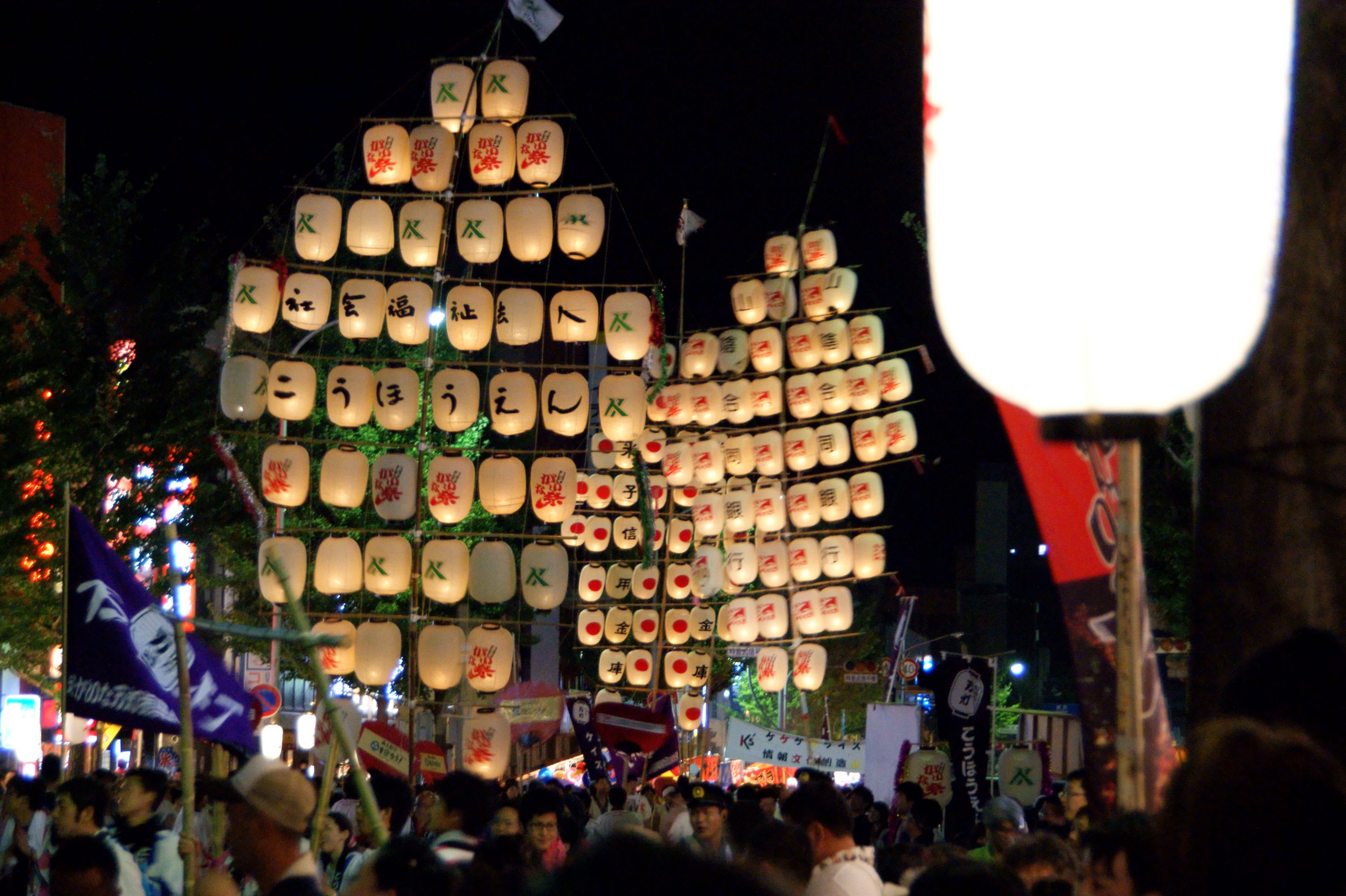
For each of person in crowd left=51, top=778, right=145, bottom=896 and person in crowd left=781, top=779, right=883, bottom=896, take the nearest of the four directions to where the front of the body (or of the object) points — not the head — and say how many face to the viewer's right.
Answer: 0

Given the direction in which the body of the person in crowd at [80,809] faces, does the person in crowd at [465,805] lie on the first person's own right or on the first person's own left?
on the first person's own left

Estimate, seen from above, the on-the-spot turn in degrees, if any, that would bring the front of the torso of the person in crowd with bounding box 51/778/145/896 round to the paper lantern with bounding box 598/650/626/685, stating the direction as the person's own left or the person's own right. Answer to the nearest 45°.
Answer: approximately 135° to the person's own right

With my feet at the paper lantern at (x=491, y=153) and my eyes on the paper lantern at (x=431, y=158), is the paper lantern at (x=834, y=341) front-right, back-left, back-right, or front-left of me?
back-right
